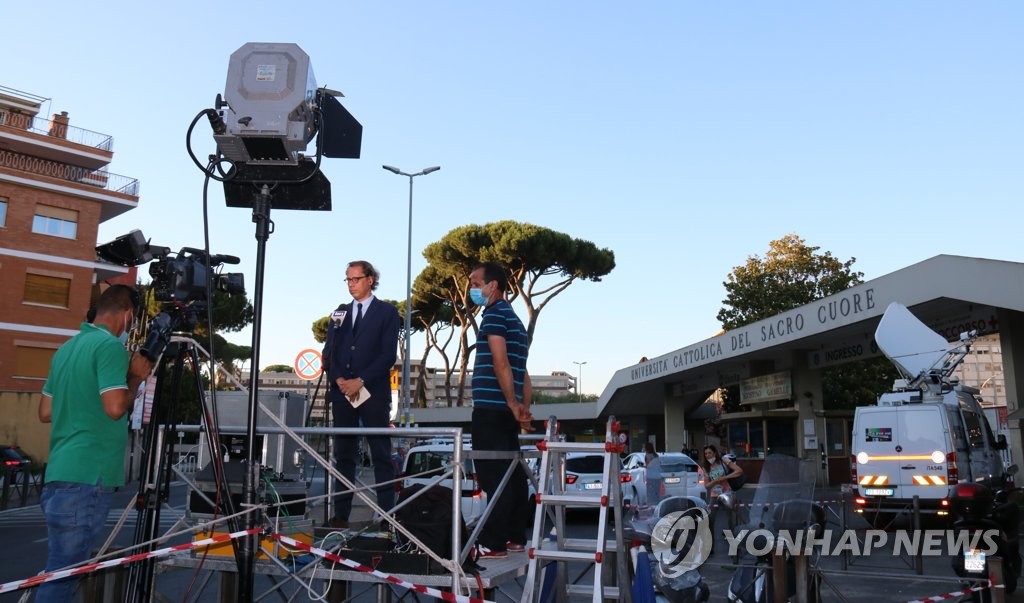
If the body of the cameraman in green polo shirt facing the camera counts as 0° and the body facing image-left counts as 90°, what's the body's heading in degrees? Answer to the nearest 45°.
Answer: approximately 225°

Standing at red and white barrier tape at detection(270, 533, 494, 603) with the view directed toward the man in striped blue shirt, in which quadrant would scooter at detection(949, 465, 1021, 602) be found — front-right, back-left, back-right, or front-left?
front-right

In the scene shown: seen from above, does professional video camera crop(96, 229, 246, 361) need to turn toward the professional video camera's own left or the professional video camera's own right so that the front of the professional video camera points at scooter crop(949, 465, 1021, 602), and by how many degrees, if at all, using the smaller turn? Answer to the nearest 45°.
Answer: approximately 45° to the professional video camera's own right

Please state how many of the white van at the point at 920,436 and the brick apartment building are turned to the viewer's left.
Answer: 0

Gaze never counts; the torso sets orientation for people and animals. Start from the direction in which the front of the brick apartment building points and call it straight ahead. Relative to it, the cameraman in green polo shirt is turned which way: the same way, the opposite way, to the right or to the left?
to the left

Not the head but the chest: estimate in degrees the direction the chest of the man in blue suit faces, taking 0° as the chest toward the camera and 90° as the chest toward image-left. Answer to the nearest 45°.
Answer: approximately 45°

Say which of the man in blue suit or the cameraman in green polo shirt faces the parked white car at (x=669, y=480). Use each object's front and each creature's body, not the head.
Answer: the cameraman in green polo shirt

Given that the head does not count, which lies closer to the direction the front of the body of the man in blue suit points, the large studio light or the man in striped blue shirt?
the large studio light

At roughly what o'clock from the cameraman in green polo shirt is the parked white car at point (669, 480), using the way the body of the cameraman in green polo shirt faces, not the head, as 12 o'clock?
The parked white car is roughly at 12 o'clock from the cameraman in green polo shirt.

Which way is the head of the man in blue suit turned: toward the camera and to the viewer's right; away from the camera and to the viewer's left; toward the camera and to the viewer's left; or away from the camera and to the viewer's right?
toward the camera and to the viewer's left

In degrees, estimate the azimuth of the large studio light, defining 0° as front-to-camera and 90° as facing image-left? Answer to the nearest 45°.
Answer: approximately 225°

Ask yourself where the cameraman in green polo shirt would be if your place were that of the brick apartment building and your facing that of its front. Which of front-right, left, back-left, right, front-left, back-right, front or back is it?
front-right

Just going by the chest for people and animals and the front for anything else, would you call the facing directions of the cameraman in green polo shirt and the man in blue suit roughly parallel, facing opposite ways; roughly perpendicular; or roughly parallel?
roughly parallel, facing opposite ways

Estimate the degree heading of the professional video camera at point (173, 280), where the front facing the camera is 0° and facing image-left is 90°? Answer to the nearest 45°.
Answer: approximately 225°
